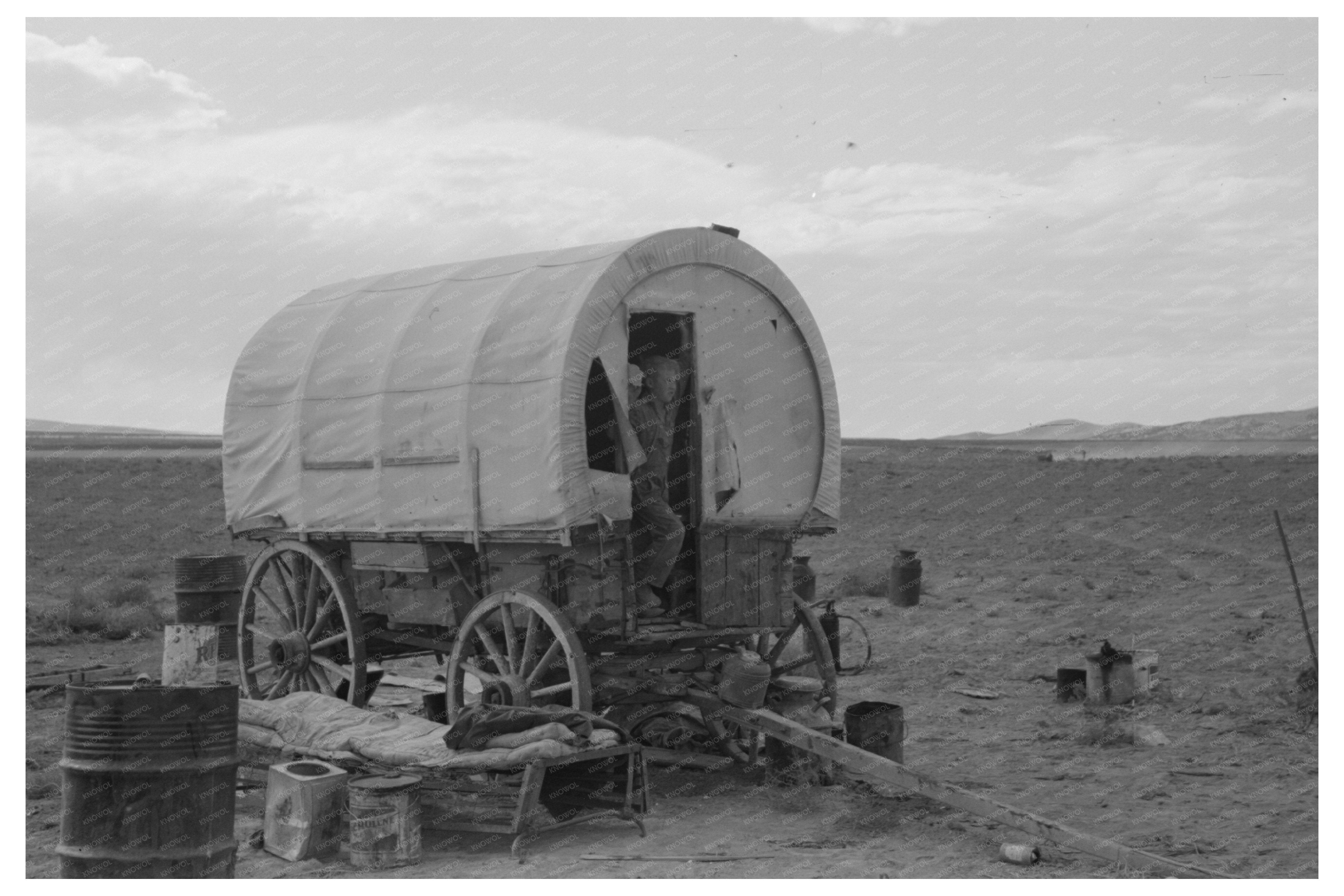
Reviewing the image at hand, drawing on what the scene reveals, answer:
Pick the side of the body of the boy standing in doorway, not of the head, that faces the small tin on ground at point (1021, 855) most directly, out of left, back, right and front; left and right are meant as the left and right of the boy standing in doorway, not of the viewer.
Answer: front

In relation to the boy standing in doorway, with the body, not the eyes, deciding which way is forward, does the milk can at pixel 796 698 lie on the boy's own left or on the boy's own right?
on the boy's own left

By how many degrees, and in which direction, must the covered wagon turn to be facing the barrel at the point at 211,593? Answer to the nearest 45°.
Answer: approximately 180°

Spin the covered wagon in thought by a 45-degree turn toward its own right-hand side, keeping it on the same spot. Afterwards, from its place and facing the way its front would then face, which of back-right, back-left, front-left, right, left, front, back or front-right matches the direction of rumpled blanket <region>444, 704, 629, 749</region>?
front

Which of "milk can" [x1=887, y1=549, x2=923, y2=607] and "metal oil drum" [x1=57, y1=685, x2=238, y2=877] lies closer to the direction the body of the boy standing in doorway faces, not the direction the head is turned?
the metal oil drum

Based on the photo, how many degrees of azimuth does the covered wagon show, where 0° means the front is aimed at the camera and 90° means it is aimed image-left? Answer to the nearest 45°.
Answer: approximately 315°

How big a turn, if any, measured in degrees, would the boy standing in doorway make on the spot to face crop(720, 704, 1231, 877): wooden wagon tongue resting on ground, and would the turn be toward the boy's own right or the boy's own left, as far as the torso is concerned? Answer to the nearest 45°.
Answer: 0° — they already face it

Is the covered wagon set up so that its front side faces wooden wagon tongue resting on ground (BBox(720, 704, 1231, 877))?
yes

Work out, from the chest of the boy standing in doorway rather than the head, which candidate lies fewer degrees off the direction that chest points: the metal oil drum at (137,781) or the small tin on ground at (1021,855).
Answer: the small tin on ground
